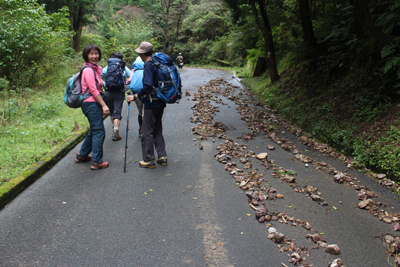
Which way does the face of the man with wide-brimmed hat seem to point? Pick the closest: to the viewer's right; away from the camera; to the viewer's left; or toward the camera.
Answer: to the viewer's left

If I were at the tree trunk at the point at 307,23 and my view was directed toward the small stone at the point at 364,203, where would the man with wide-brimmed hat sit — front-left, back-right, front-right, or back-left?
front-right

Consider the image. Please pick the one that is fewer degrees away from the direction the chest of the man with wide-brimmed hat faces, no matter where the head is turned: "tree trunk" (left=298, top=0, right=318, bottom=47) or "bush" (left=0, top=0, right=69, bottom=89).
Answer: the bush

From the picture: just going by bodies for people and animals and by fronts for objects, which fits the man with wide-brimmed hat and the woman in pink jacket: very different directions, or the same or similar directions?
very different directions

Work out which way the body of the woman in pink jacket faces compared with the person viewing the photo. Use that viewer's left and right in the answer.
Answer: facing to the right of the viewer

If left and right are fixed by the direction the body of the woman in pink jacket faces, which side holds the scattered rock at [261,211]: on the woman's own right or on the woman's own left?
on the woman's own right

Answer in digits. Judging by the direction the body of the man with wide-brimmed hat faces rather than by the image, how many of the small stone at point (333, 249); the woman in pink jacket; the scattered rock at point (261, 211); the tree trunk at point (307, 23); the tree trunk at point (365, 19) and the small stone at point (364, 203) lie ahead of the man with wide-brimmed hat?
1

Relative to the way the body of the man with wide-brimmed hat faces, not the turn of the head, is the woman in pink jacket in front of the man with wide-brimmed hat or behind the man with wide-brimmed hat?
in front

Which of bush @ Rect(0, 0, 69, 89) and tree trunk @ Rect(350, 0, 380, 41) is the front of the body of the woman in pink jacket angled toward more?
the tree trunk

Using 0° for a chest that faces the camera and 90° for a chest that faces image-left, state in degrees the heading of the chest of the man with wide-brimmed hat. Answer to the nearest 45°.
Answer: approximately 90°

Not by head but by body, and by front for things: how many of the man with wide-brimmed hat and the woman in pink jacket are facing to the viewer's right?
1

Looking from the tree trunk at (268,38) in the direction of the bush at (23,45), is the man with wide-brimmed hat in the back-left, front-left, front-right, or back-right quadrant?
front-left

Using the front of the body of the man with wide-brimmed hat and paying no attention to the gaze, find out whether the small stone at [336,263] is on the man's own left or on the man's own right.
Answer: on the man's own left
